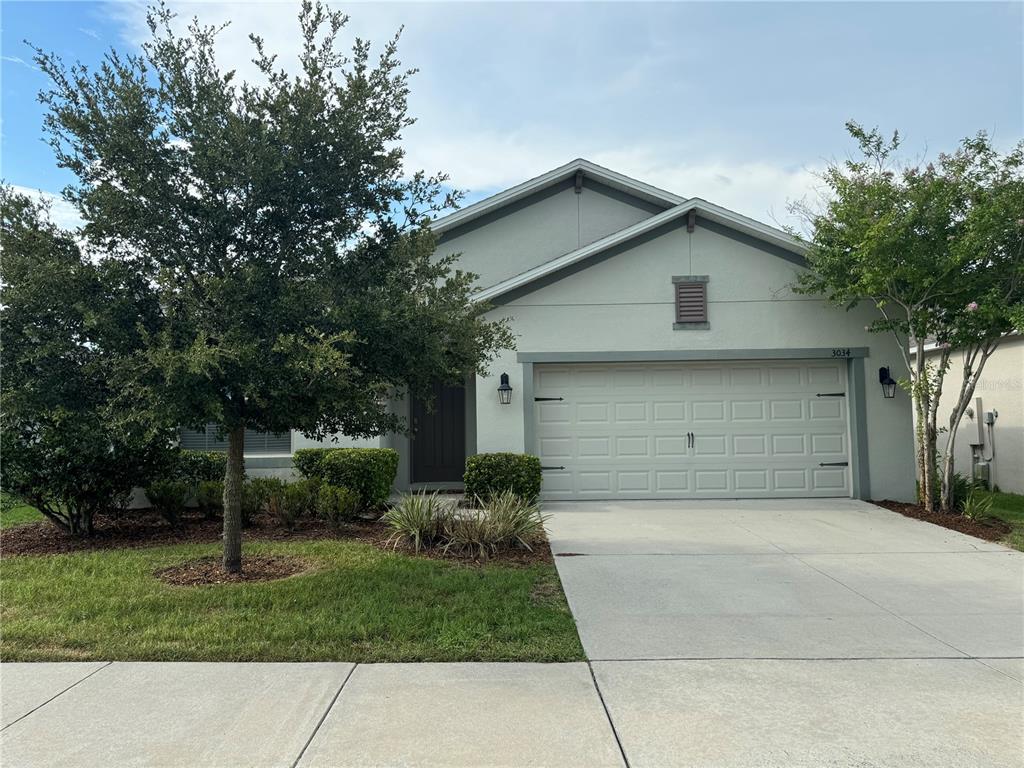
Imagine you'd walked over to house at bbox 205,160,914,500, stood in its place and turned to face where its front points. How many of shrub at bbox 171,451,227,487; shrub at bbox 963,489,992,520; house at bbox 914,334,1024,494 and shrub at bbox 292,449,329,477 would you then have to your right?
2

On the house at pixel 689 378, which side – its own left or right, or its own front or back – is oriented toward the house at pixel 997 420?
left

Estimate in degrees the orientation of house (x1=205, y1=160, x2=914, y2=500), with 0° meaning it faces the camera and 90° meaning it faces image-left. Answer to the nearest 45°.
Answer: approximately 0°

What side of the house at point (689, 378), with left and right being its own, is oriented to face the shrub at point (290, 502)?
right

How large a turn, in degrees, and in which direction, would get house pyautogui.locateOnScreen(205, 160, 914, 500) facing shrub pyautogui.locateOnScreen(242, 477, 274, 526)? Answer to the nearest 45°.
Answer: approximately 90° to its right

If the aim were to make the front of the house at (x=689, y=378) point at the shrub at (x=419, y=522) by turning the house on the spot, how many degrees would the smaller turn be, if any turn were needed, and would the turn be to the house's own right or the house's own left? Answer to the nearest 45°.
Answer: approximately 45° to the house's own right

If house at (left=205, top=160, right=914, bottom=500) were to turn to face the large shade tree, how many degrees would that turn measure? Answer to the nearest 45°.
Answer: approximately 45° to its right

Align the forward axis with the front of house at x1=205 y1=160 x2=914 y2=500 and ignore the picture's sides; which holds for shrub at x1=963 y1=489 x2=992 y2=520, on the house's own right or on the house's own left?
on the house's own left

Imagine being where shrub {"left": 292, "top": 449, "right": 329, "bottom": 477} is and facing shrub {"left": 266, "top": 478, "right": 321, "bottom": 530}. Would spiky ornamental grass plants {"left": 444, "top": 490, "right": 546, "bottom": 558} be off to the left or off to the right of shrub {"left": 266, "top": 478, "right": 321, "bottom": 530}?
left

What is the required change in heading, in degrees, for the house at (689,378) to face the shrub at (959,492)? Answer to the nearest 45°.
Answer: approximately 90° to its left

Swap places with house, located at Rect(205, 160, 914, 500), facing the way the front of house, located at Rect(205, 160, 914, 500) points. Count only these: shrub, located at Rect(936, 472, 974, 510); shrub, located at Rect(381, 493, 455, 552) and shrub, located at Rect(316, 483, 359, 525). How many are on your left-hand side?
1
